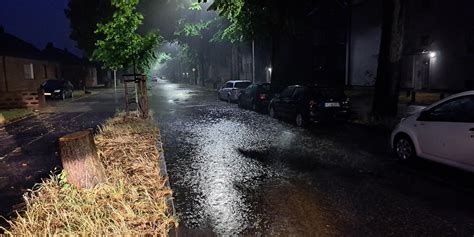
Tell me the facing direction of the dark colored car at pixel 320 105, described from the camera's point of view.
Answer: facing away from the viewer and to the left of the viewer

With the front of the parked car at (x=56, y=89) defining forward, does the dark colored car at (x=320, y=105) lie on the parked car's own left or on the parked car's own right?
on the parked car's own left

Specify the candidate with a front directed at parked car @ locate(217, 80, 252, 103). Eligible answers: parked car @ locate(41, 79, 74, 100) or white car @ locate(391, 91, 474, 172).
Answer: the white car

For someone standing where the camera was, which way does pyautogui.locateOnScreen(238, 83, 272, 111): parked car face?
facing away from the viewer and to the left of the viewer

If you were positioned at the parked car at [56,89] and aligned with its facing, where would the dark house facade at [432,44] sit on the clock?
The dark house facade is roughly at 9 o'clock from the parked car.

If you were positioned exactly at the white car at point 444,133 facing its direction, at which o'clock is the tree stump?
The tree stump is roughly at 9 o'clock from the white car.

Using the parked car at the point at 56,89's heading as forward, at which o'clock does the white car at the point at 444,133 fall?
The white car is roughly at 10 o'clock from the parked car.

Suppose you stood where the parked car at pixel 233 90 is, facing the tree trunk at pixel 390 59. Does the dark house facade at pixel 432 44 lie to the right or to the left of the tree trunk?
left

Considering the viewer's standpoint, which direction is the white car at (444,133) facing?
facing away from the viewer and to the left of the viewer

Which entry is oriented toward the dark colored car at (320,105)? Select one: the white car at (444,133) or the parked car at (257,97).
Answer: the white car

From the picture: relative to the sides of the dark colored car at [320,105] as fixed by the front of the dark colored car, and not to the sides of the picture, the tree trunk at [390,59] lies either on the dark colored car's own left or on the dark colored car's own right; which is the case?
on the dark colored car's own right

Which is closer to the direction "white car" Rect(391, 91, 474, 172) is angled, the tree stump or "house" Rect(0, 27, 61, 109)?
the house

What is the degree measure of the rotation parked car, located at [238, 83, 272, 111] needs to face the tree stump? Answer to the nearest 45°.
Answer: approximately 135° to its left

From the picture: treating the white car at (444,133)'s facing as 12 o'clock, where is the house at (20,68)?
The house is roughly at 11 o'clock from the white car.
